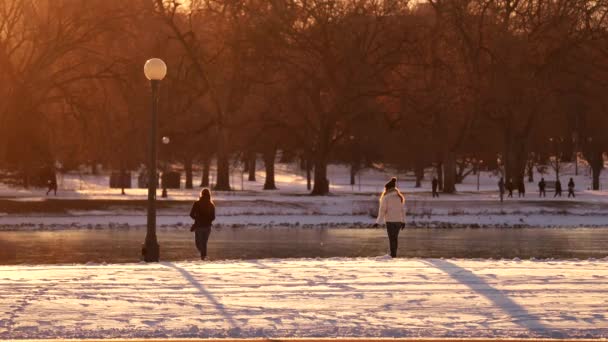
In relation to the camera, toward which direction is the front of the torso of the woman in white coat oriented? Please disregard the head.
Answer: away from the camera

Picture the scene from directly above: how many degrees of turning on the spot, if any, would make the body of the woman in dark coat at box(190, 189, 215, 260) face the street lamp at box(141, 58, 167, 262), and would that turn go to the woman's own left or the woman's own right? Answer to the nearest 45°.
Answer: approximately 135° to the woman's own left

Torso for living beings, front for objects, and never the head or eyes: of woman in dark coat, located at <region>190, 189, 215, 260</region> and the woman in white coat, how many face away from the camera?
2

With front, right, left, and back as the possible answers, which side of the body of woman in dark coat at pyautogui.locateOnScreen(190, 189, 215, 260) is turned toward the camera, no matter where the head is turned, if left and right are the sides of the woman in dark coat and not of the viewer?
back

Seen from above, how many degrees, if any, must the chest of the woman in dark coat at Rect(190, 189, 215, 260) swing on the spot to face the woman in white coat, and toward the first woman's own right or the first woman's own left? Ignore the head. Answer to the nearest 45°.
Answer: approximately 90° to the first woman's own right

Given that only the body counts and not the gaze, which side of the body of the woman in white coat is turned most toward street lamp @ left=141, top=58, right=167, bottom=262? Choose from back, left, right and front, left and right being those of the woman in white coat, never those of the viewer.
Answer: left

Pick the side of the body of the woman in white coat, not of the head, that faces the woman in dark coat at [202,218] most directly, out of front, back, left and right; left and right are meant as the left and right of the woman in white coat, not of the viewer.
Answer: left
